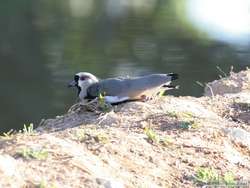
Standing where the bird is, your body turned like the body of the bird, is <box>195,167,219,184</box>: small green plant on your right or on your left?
on your left

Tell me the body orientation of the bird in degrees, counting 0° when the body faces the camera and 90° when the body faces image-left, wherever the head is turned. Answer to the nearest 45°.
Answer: approximately 90°

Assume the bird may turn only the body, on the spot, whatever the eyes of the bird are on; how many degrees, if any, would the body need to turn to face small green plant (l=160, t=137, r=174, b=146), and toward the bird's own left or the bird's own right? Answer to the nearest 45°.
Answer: approximately 90° to the bird's own left

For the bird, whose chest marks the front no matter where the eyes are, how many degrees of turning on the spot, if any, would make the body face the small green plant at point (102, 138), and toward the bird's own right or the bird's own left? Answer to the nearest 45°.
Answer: approximately 90° to the bird's own left

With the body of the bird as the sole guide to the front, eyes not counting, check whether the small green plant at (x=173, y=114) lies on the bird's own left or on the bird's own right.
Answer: on the bird's own left

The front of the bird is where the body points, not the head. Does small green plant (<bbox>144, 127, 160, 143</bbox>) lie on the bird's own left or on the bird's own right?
on the bird's own left

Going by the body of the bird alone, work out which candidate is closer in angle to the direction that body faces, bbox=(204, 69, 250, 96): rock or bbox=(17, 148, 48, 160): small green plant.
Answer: the small green plant
